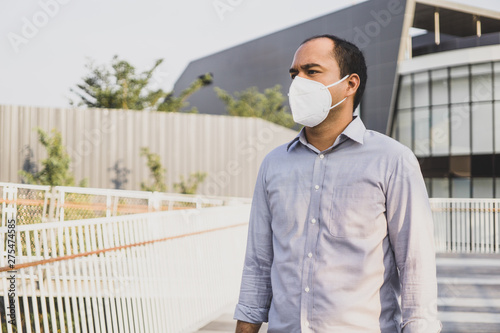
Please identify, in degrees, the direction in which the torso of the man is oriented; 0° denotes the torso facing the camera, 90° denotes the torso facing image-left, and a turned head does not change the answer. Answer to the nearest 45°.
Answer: approximately 45°

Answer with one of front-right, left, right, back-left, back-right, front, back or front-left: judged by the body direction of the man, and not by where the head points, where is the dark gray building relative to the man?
back-right

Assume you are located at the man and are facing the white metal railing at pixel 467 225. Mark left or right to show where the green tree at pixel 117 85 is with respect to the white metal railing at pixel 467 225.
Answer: left

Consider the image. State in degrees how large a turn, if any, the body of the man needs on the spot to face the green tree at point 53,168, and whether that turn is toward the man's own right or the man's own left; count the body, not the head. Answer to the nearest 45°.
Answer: approximately 90° to the man's own right

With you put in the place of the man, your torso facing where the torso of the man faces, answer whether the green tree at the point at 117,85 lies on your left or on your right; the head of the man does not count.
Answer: on your right

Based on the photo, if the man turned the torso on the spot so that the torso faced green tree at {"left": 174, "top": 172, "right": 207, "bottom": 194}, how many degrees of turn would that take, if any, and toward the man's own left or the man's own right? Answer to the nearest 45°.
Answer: approximately 135° to the man's own right

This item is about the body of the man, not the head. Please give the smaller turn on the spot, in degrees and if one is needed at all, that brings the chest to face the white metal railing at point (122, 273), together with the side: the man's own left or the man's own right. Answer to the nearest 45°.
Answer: approximately 90° to the man's own right
